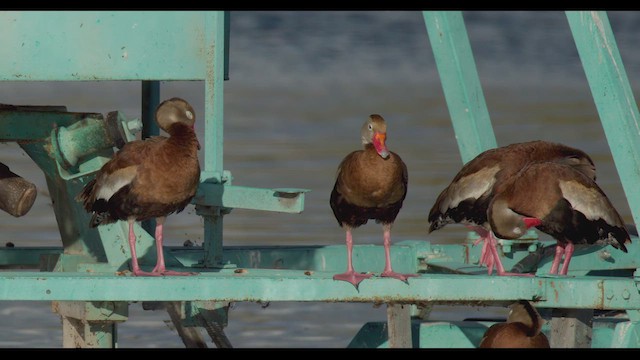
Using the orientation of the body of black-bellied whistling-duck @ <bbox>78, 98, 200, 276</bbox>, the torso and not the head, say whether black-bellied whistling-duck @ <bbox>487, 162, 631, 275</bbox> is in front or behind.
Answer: in front

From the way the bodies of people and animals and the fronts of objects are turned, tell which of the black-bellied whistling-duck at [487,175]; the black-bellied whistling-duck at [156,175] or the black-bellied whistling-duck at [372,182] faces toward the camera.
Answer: the black-bellied whistling-duck at [372,182]

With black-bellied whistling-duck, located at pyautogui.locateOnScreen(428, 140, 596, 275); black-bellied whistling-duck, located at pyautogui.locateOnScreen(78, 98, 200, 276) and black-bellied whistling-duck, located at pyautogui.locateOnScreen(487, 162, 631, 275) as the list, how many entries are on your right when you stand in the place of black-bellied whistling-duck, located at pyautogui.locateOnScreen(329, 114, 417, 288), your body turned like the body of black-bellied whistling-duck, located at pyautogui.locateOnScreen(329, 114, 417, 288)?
1

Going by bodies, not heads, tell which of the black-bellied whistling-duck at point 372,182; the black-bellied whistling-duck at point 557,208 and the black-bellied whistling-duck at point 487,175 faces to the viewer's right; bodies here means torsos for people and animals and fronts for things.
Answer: the black-bellied whistling-duck at point 487,175

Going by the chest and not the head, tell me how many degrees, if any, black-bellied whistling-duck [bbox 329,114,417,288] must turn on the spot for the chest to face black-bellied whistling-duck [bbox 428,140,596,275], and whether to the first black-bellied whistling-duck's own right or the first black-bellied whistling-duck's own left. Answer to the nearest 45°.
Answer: approximately 135° to the first black-bellied whistling-duck's own left

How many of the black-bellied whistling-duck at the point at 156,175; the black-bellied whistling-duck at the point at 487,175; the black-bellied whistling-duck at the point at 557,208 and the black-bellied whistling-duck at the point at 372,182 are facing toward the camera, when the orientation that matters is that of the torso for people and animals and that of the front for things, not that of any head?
1

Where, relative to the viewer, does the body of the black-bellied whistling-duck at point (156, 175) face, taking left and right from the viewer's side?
facing to the right of the viewer

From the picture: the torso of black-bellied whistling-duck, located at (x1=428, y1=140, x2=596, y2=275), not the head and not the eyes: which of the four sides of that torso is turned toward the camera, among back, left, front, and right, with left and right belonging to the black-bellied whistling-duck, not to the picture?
right

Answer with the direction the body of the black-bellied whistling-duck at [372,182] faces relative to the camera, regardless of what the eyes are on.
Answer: toward the camera

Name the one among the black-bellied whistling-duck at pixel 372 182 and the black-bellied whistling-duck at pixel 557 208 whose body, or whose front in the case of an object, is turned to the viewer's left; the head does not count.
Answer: the black-bellied whistling-duck at pixel 557 208

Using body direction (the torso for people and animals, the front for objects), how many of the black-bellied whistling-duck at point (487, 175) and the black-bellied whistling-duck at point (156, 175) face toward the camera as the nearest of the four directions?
0
